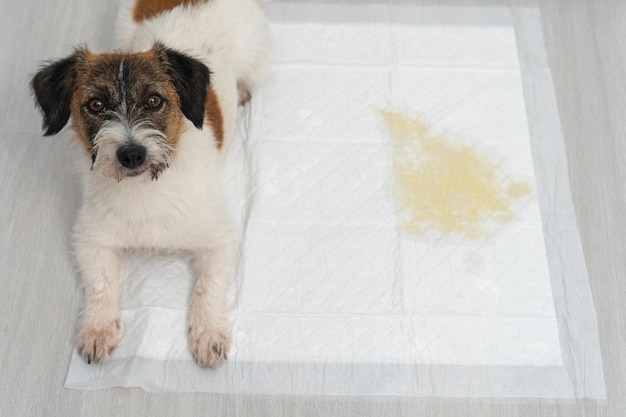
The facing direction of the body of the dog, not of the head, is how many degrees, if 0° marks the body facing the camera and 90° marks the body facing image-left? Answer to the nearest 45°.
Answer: approximately 0°
